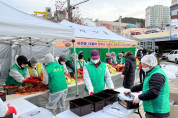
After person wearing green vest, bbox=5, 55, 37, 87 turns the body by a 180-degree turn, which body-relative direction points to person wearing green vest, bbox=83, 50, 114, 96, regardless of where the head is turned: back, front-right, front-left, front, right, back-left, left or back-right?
back-left

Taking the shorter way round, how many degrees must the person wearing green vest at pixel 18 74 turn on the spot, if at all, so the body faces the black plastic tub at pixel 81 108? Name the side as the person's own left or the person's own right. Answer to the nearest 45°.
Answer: approximately 90° to the person's own right

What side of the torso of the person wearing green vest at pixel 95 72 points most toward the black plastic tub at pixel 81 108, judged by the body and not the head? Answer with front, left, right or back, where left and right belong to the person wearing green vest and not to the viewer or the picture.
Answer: front

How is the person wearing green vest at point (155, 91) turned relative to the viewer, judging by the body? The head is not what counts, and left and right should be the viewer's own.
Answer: facing to the left of the viewer

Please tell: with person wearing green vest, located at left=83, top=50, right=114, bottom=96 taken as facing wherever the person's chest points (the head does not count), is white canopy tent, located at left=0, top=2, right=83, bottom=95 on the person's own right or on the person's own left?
on the person's own right

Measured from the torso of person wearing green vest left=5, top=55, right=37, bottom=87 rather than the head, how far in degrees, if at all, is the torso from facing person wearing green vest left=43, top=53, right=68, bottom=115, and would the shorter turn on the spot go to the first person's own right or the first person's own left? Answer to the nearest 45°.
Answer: approximately 45° to the first person's own right

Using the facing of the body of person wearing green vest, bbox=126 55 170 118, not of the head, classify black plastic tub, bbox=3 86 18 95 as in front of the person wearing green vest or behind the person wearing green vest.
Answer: in front

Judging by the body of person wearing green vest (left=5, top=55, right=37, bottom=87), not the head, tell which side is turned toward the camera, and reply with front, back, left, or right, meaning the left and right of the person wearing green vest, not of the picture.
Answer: right

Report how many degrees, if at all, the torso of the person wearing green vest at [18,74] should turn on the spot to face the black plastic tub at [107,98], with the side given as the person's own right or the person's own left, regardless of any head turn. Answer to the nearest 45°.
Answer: approximately 45° to the person's own right

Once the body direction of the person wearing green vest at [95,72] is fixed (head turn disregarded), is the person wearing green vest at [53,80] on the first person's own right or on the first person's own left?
on the first person's own right
